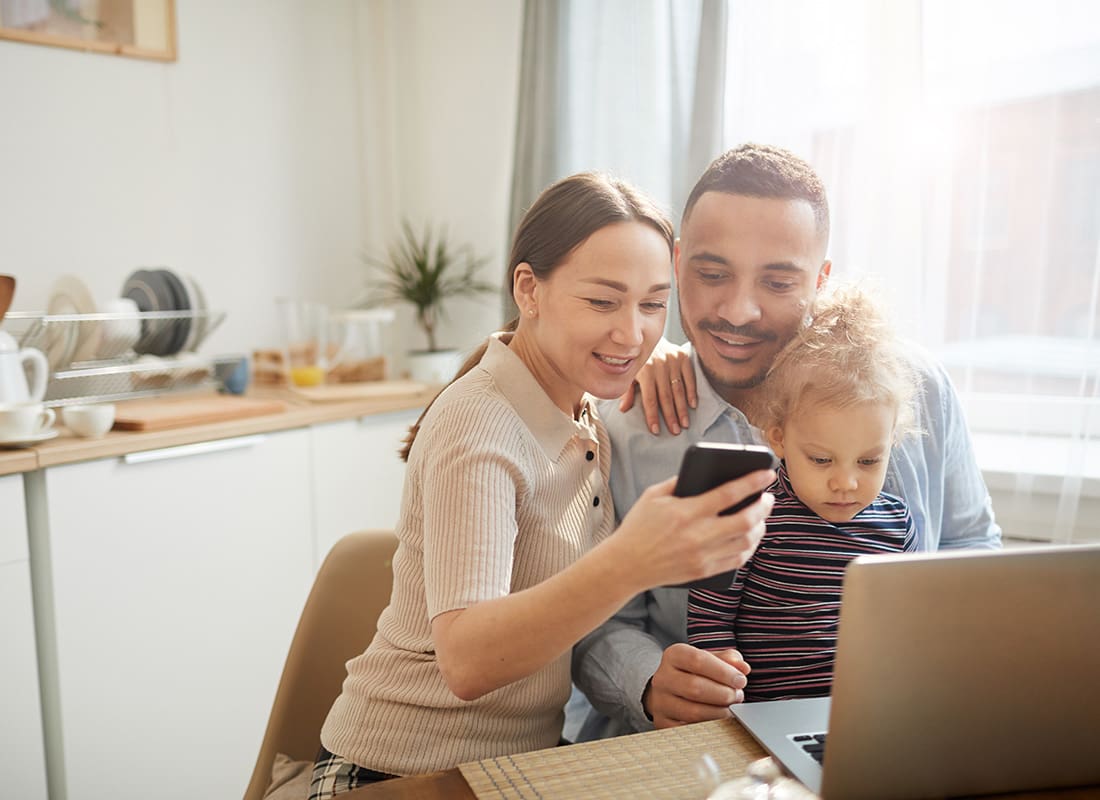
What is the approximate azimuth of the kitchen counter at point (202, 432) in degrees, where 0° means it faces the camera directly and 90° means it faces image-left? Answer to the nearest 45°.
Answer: approximately 315°

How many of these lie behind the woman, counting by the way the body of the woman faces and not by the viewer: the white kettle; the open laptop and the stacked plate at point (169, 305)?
2

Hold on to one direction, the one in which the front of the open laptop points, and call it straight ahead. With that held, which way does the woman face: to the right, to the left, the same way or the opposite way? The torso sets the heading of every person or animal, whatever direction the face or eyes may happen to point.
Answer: the opposite way

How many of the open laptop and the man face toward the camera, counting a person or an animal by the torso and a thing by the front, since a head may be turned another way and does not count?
1

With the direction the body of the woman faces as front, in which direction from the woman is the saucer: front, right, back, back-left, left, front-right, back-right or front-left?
back

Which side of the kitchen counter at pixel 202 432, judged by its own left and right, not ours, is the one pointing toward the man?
front

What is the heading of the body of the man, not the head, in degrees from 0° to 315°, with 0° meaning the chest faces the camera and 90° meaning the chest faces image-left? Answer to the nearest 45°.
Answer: approximately 0°

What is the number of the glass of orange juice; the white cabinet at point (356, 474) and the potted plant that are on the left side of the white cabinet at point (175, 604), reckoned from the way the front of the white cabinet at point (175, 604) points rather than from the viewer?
3

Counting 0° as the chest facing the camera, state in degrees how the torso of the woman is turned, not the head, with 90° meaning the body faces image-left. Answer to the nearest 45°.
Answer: approximately 315°

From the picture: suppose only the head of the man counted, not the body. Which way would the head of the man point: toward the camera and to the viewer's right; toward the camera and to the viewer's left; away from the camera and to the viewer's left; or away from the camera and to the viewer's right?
toward the camera and to the viewer's left

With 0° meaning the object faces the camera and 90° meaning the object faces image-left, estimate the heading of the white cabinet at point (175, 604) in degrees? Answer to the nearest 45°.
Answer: approximately 315°

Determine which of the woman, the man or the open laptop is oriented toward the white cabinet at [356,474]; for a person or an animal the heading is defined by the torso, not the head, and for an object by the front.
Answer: the open laptop
